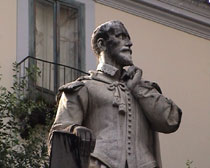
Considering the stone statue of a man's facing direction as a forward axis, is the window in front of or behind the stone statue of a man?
behind

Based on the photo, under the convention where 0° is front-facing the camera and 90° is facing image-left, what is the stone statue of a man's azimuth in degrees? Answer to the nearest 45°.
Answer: approximately 315°
